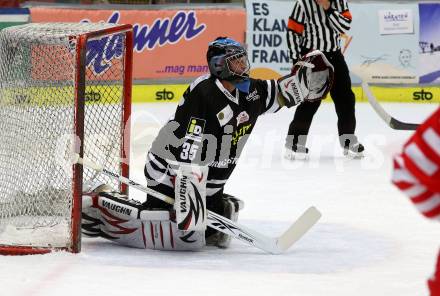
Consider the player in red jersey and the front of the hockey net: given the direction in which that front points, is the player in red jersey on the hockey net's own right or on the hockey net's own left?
on the hockey net's own right

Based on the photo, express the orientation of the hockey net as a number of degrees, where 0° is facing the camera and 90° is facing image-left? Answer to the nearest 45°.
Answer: approximately 270°
